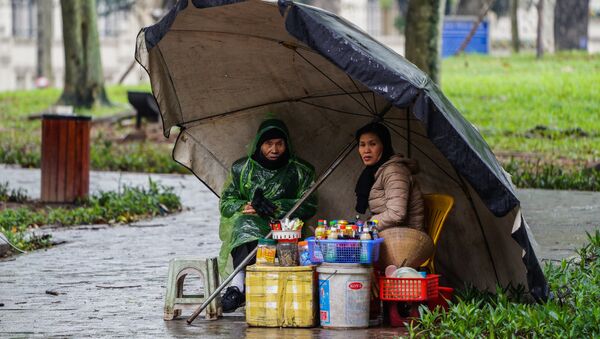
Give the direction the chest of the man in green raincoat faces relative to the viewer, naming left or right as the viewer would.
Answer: facing the viewer

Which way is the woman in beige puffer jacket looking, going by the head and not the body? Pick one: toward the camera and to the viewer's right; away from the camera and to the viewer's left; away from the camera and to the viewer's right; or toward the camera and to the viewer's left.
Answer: toward the camera and to the viewer's left

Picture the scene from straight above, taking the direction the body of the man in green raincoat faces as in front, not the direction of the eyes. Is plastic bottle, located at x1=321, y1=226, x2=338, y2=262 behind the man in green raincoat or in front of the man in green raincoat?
in front

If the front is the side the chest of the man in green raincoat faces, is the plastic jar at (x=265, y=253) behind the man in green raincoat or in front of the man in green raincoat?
in front

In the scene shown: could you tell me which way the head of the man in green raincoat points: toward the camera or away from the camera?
toward the camera

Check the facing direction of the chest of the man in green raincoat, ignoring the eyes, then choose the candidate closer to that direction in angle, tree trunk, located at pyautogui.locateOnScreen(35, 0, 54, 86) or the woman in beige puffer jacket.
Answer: the woman in beige puffer jacket

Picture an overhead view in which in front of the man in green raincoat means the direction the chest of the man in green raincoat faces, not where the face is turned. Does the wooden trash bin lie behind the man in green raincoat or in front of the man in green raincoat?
behind
